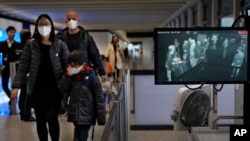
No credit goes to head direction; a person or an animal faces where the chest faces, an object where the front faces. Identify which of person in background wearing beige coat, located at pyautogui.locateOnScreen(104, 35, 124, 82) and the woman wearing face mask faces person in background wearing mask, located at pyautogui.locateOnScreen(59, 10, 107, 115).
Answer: person in background wearing beige coat, located at pyautogui.locateOnScreen(104, 35, 124, 82)

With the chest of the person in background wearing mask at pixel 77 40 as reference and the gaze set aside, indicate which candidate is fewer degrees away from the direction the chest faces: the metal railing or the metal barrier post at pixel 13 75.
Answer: the metal railing

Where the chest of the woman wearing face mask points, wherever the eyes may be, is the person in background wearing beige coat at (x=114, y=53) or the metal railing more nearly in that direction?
the metal railing

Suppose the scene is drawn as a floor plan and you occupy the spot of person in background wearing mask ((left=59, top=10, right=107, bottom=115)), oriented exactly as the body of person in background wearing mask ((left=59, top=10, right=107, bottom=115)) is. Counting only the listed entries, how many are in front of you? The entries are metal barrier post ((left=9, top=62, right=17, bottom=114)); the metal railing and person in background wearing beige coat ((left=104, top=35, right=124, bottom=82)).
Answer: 1

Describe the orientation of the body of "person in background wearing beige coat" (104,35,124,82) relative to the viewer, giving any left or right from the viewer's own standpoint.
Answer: facing the viewer

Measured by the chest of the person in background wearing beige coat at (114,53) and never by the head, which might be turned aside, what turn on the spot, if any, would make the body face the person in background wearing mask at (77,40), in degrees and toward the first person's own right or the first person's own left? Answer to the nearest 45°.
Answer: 0° — they already face them

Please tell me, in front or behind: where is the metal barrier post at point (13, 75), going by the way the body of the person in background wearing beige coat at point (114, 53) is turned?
in front

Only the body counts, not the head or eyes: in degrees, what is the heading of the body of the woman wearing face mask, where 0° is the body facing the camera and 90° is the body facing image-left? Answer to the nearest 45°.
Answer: approximately 0°

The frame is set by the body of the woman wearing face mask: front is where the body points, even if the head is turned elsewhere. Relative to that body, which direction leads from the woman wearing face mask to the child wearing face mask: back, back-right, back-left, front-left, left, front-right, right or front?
front-left

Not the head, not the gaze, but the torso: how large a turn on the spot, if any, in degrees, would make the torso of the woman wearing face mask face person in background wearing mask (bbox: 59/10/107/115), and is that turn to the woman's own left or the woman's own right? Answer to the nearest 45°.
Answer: approximately 135° to the woman's own left
